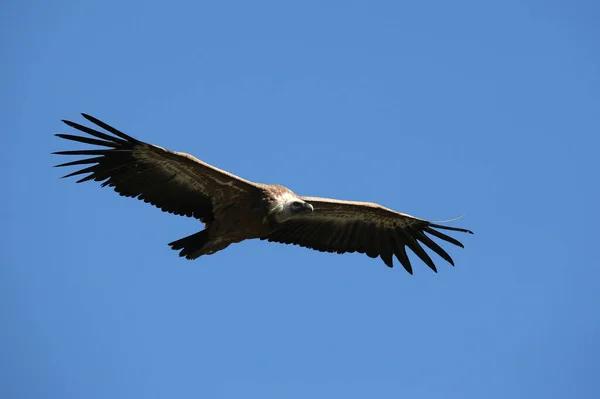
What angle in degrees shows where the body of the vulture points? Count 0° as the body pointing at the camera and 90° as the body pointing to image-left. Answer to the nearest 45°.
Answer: approximately 315°
